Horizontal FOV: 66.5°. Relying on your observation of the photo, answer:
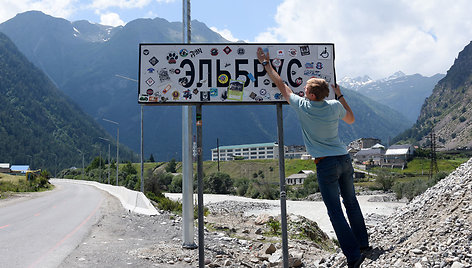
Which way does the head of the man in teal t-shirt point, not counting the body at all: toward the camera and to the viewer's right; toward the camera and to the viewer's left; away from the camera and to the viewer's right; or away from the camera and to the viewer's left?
away from the camera and to the viewer's left

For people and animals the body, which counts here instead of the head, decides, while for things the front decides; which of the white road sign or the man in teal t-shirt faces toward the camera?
the white road sign

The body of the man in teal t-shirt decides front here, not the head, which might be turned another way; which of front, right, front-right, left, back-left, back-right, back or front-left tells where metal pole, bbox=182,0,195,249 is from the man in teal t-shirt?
front-left

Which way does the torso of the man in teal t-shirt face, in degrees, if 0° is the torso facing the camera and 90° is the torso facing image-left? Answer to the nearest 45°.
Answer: approximately 180°

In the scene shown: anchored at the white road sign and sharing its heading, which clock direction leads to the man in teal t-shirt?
The man in teal t-shirt is roughly at 10 o'clock from the white road sign.

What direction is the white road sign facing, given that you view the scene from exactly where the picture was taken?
facing the viewer

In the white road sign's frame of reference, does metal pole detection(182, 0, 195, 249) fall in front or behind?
behind

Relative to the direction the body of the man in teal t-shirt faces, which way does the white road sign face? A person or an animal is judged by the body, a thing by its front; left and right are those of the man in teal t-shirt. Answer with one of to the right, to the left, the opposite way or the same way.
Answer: the opposite way

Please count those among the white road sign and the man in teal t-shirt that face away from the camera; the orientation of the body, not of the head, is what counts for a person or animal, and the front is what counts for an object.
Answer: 1
